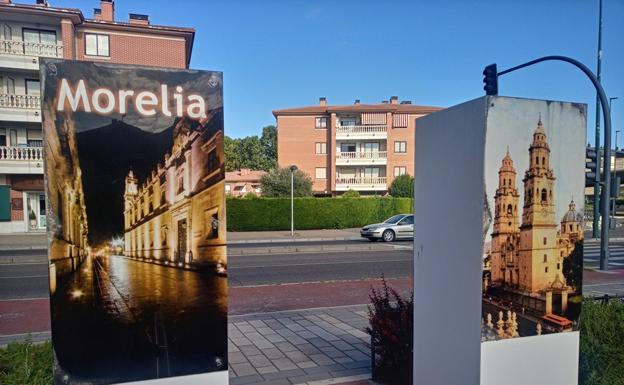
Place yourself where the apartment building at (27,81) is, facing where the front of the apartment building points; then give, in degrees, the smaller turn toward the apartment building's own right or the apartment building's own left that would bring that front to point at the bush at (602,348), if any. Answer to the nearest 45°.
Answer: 0° — it already faces it

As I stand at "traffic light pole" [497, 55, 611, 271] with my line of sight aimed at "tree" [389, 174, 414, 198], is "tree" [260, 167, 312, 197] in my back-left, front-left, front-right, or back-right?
front-left

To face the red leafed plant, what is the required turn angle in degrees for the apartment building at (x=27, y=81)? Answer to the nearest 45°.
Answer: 0° — it already faces it

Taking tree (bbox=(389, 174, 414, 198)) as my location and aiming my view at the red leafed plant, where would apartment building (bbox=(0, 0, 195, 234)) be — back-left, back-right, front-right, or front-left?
front-right

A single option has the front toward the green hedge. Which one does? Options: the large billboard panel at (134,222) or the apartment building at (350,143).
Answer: the apartment building

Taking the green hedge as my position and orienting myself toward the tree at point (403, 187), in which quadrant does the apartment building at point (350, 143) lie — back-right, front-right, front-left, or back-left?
front-left

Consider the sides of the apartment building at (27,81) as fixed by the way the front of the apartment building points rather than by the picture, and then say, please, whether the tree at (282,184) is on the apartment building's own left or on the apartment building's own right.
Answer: on the apartment building's own left

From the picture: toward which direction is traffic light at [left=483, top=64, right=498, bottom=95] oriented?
to the viewer's left

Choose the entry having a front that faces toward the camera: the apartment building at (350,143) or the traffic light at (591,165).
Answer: the apartment building

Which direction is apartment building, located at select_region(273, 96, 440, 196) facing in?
toward the camera

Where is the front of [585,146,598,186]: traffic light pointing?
to the viewer's left

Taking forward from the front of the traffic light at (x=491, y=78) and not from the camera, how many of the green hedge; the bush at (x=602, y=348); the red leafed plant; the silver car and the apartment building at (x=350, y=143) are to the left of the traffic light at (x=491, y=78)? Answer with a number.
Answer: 2

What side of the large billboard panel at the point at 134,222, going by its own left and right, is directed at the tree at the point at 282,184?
back

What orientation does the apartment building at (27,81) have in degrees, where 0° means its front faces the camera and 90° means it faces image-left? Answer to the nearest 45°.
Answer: approximately 0°

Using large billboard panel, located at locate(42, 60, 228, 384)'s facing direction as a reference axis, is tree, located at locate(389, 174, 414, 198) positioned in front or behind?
behind
